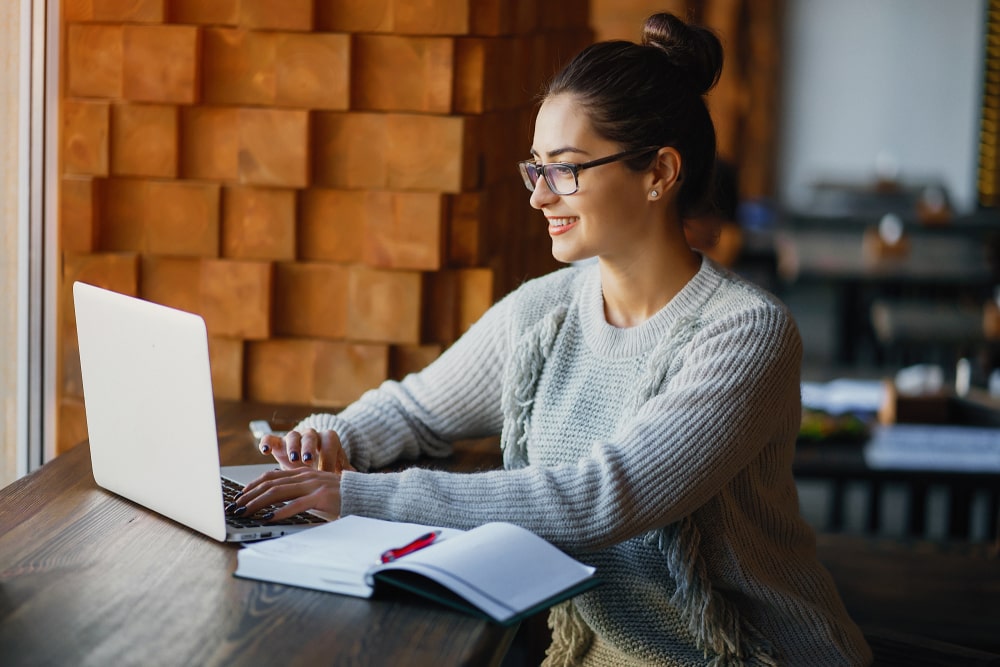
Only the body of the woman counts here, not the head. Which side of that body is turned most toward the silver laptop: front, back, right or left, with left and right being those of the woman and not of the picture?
front

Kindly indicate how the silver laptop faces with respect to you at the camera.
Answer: facing away from the viewer and to the right of the viewer

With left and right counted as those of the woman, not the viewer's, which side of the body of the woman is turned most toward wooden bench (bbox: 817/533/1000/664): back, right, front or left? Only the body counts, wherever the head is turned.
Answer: back

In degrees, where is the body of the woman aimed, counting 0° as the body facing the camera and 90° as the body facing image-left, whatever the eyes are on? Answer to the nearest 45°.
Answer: approximately 45°

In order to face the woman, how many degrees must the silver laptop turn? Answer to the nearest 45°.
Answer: approximately 45° to its right

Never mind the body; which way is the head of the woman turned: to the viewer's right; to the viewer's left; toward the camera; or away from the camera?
to the viewer's left

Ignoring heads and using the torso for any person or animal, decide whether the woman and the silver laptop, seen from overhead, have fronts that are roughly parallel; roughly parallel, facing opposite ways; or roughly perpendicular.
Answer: roughly parallel, facing opposite ways
